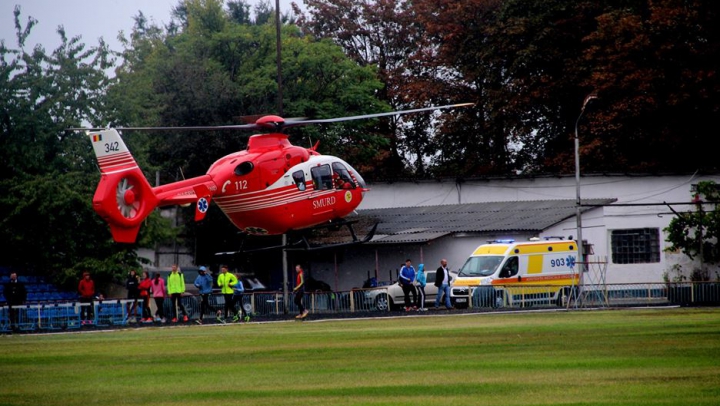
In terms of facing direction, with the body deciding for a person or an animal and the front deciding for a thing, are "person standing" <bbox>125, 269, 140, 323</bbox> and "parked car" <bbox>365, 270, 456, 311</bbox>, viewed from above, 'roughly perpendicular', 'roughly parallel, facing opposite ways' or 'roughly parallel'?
roughly perpendicular

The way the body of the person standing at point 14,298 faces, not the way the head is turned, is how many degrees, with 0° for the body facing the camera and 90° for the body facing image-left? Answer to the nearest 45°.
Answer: approximately 0°

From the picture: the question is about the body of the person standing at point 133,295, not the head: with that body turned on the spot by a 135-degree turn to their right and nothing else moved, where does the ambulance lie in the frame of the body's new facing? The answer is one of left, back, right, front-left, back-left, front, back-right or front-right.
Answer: back-right

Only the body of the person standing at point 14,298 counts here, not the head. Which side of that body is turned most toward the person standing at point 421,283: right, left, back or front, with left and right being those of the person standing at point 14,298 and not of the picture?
left

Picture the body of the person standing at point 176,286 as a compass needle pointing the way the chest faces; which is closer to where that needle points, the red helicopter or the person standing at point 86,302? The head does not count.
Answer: the red helicopter

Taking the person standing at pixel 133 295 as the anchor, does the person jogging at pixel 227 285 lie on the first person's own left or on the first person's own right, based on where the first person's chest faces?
on the first person's own left

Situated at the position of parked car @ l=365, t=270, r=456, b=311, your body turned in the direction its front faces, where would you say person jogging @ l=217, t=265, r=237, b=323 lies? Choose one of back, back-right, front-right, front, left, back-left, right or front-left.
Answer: front-left

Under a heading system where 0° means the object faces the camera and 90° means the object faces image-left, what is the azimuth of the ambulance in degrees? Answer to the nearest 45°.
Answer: approximately 45°

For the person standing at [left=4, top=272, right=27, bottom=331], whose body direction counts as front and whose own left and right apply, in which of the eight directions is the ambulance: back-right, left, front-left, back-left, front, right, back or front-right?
left

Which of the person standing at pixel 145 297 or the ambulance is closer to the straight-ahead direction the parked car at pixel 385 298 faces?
the person standing

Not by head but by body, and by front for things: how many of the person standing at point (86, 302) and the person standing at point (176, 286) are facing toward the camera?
2

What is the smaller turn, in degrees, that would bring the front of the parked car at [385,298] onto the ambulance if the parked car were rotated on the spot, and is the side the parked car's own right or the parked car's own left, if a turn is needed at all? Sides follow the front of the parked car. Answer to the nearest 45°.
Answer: approximately 180°
